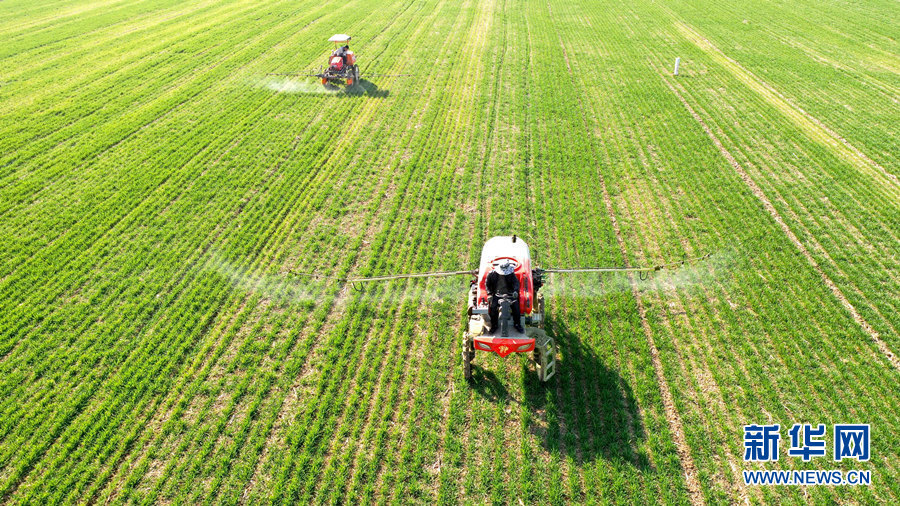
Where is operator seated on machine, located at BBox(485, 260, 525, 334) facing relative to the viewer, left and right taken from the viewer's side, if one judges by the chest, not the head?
facing the viewer

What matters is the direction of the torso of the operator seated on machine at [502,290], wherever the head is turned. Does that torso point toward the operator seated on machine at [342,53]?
no
